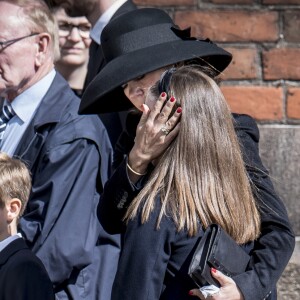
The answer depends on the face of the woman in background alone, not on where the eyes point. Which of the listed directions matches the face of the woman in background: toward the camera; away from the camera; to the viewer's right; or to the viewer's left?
toward the camera

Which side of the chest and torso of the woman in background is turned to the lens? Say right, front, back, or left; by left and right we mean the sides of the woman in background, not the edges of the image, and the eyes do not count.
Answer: front

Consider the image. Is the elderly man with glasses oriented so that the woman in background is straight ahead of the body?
no

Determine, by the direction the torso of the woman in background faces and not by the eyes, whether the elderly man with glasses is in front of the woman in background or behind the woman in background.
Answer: in front

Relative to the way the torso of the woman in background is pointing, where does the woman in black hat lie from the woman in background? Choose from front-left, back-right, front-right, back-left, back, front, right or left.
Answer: front

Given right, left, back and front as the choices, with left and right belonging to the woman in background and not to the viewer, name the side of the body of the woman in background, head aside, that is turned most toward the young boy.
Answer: front
